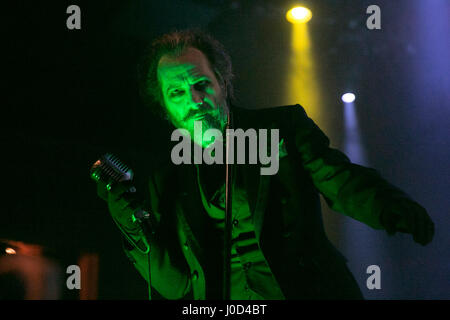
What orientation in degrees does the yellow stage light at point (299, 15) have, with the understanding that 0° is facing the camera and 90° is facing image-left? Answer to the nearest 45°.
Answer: approximately 0°

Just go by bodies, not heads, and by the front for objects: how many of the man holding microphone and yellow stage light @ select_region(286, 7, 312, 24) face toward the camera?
2

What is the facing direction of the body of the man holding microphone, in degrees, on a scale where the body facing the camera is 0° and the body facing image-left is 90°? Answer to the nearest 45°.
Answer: approximately 0°

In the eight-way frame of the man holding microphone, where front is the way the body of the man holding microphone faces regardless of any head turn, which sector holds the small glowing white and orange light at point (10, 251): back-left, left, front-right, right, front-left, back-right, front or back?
back-right

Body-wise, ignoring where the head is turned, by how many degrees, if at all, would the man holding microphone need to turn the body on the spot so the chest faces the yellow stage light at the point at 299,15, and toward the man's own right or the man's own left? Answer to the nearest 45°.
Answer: approximately 180°

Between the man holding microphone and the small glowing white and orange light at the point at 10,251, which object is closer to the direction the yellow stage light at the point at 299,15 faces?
the man holding microphone
